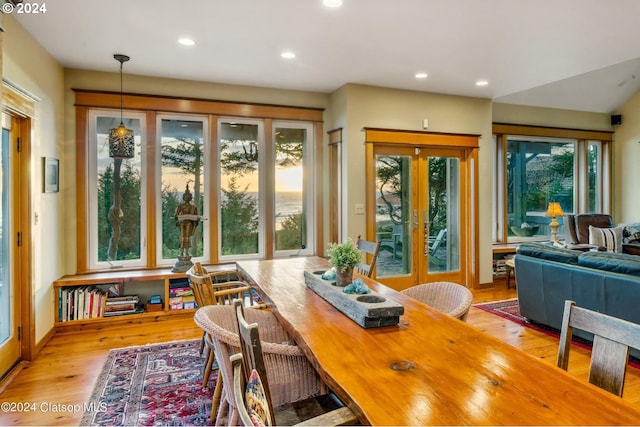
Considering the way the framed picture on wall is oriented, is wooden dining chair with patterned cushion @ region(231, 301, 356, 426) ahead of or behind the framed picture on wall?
ahead

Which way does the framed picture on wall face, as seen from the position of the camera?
facing the viewer and to the right of the viewer

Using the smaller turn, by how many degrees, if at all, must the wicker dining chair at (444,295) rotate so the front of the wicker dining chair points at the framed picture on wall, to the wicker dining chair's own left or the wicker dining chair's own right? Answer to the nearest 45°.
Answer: approximately 45° to the wicker dining chair's own right

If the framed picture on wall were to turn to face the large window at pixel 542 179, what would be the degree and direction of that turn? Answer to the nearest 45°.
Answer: approximately 45° to its left

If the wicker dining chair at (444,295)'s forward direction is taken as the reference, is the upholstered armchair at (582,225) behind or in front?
behind

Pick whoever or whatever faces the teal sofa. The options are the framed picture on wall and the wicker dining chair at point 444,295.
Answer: the framed picture on wall

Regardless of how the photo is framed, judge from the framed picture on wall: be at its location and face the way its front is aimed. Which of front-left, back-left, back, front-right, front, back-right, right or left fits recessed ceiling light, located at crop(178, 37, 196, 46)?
front

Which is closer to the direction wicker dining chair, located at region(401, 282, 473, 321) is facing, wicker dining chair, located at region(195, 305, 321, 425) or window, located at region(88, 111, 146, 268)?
the wicker dining chair

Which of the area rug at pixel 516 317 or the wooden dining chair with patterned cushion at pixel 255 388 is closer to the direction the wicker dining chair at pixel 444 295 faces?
the wooden dining chair with patterned cushion

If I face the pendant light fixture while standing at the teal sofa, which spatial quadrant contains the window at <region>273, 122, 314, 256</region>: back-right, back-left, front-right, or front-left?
front-right

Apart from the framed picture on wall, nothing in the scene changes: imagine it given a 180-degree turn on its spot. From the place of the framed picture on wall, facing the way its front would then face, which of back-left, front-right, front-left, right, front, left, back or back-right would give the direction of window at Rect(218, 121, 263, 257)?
back-right

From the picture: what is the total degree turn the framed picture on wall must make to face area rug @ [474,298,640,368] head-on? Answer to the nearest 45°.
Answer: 0° — it already faces it

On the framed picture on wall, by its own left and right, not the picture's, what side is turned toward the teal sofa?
front

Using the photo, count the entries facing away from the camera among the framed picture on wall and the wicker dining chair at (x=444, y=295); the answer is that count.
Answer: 0

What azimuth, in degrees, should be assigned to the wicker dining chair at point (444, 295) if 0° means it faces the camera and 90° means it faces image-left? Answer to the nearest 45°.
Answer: approximately 45°

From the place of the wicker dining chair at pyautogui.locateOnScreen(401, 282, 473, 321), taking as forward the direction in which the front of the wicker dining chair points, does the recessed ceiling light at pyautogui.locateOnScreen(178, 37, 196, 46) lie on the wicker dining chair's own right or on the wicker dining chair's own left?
on the wicker dining chair's own right

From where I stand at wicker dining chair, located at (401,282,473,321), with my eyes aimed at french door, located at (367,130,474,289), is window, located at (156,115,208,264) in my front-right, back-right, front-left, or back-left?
front-left
